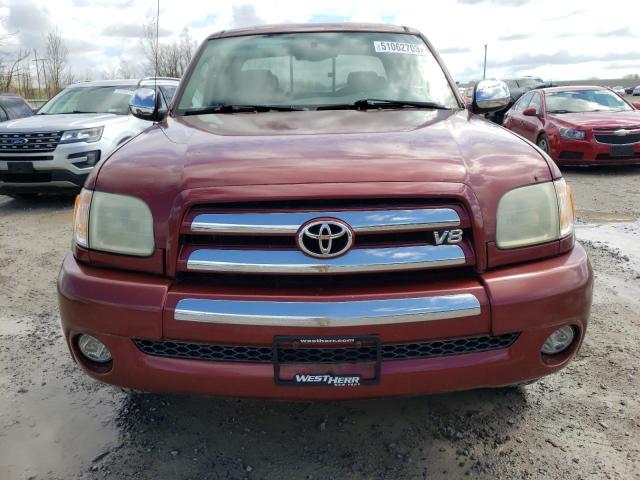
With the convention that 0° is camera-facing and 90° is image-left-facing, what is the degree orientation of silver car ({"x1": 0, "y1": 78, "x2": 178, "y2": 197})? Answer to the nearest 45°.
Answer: approximately 45°

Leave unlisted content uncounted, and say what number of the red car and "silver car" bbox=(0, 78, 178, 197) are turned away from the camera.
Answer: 0

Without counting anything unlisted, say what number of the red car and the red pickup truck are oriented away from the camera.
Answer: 0

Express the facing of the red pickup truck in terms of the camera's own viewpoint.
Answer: facing the viewer

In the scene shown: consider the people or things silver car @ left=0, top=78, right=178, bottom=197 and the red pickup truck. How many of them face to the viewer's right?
0

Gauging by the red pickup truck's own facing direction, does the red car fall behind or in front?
behind

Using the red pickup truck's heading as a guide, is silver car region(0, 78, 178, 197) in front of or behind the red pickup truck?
behind

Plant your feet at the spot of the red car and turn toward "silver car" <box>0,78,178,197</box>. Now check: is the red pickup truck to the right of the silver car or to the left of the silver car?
left

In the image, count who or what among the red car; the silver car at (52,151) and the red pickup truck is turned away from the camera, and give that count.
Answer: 0

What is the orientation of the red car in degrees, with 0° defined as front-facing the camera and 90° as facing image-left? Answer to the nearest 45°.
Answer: approximately 315°

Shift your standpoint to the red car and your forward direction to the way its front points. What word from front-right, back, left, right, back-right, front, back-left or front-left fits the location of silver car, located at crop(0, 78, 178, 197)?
right

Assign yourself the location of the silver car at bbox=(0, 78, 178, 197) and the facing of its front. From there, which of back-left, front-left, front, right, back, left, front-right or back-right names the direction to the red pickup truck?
front-left

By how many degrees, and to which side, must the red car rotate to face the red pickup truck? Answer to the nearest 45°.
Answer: approximately 45° to its right
